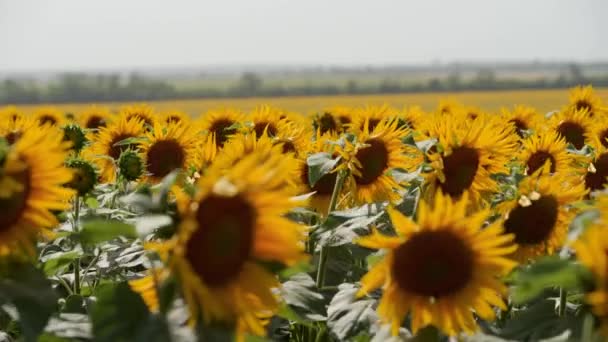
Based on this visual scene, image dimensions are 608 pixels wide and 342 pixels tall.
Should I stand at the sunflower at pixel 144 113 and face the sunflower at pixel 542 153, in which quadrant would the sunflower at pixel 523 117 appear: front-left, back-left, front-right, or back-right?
front-left

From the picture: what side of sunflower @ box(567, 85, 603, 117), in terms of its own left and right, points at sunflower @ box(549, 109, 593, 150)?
front

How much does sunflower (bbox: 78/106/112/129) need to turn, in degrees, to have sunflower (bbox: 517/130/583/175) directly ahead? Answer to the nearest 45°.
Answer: approximately 45° to its left

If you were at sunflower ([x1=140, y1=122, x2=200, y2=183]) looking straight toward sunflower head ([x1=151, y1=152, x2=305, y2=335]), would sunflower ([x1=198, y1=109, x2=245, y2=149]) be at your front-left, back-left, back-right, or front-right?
back-left

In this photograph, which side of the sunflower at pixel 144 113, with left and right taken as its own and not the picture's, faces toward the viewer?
front

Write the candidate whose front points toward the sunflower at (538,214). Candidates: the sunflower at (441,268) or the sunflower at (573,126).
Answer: the sunflower at (573,126)

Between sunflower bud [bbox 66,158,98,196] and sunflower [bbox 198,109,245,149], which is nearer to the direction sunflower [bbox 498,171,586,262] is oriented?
the sunflower bud

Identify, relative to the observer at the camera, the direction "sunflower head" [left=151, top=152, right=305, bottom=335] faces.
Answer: facing the viewer and to the left of the viewer

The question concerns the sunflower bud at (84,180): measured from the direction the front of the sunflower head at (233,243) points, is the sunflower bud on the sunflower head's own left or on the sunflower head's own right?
on the sunflower head's own right

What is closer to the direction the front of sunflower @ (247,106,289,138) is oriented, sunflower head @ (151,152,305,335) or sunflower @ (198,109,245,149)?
the sunflower head

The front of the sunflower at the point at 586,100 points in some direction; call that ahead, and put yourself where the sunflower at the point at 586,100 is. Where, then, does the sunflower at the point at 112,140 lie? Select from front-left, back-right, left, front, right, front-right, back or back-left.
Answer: front-right

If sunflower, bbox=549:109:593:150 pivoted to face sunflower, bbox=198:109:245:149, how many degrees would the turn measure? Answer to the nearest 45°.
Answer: approximately 90° to its right

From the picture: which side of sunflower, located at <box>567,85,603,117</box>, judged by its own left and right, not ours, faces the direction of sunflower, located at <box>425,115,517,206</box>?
front

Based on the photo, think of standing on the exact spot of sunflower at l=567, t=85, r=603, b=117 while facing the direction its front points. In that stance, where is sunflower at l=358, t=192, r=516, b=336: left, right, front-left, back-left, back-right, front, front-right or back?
front

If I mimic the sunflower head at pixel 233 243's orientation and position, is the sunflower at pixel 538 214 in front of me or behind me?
behind

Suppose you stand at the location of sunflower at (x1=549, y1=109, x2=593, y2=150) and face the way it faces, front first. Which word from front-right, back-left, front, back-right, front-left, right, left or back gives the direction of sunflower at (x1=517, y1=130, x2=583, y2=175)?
front

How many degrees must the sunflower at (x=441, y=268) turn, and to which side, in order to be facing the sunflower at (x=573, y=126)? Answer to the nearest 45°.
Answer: approximately 180°

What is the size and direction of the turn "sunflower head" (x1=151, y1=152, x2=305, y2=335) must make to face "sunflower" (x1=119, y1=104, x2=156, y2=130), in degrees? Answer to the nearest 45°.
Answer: approximately 135° to its right

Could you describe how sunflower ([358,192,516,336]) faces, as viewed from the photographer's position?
facing the viewer

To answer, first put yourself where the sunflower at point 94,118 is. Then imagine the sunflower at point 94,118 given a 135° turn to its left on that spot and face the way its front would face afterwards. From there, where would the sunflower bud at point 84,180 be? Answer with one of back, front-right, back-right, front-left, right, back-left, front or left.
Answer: back-right

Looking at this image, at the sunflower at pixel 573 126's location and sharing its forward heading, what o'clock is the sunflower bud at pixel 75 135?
The sunflower bud is roughly at 2 o'clock from the sunflower.

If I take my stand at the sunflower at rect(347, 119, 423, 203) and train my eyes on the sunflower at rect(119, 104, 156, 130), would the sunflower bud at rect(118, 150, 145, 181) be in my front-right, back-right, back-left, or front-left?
front-left
